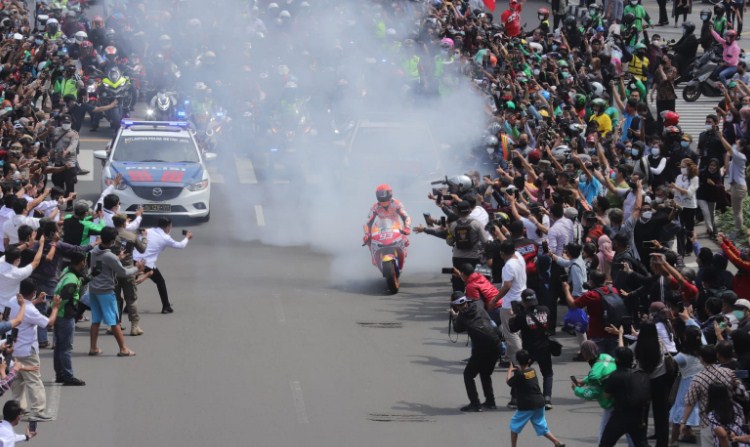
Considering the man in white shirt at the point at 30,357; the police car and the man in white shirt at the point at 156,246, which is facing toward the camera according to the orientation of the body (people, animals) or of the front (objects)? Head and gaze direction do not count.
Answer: the police car

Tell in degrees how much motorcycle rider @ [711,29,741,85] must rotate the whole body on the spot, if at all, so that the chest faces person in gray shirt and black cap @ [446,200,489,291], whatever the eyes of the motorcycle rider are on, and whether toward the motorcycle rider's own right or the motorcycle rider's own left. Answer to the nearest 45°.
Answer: approximately 45° to the motorcycle rider's own left

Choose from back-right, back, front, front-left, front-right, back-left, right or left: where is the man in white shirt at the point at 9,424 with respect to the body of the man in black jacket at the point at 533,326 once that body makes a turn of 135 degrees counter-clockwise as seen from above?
front-right

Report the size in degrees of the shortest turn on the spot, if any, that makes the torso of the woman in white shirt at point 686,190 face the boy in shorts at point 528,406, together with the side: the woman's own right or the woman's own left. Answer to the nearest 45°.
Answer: approximately 45° to the woman's own left

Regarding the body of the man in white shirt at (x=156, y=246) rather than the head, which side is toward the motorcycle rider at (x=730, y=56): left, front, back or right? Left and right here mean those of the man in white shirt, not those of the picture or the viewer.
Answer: front

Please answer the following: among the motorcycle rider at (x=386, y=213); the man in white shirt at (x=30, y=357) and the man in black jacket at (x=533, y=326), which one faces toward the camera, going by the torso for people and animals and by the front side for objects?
the motorcycle rider

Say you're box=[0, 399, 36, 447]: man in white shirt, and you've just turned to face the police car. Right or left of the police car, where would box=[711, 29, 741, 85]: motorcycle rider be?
right

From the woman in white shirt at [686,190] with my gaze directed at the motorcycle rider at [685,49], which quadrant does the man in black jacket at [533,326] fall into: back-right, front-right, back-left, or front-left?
back-left

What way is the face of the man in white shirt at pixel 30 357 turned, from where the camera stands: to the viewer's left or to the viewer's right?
to the viewer's right

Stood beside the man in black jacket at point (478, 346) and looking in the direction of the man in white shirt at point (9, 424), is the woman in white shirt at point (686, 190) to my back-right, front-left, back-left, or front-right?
back-right

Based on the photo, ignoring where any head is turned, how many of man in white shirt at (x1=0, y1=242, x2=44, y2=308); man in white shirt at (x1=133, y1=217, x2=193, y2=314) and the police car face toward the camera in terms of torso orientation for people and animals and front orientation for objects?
1

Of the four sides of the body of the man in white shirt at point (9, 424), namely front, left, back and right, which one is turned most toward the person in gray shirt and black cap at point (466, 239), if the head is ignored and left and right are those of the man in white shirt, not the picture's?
front

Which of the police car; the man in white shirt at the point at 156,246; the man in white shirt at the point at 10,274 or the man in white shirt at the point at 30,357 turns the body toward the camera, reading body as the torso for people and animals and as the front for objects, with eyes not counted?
the police car

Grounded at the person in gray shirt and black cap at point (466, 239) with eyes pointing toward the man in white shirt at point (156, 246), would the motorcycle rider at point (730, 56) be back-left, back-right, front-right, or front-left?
back-right

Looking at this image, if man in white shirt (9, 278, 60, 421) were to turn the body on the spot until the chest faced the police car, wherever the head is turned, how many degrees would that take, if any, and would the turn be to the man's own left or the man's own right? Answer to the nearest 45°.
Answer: approximately 45° to the man's own left

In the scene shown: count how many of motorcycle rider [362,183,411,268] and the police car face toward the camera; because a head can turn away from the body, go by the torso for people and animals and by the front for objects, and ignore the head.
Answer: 2
